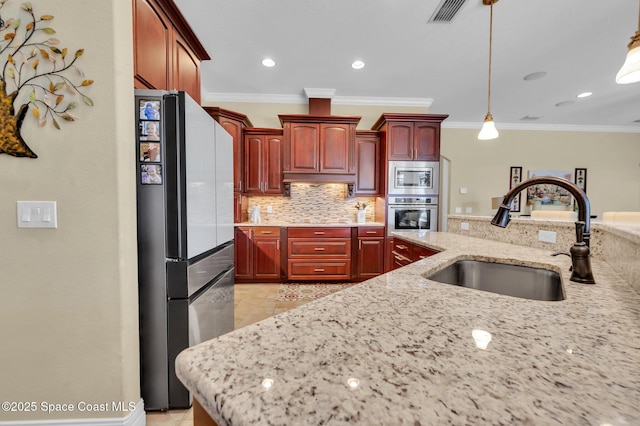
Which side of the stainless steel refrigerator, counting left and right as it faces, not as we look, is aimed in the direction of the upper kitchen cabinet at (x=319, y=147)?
left

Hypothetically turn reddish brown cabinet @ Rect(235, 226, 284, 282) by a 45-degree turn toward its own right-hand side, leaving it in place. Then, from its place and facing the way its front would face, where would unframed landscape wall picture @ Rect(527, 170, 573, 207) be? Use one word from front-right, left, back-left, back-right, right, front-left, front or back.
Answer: back-left

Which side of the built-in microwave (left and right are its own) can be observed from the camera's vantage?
front

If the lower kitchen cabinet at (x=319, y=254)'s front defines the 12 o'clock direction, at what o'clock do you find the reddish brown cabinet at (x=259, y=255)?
The reddish brown cabinet is roughly at 3 o'clock from the lower kitchen cabinet.

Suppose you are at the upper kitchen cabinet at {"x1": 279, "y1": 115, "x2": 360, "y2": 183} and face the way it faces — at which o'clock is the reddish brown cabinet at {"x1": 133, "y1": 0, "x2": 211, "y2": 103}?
The reddish brown cabinet is roughly at 1 o'clock from the upper kitchen cabinet.

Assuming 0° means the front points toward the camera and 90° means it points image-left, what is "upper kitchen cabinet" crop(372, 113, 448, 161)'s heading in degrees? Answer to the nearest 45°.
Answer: approximately 0°

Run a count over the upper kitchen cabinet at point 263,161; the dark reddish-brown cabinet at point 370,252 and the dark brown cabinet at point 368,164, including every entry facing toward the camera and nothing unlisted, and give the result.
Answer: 3

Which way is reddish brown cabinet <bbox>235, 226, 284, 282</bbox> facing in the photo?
toward the camera

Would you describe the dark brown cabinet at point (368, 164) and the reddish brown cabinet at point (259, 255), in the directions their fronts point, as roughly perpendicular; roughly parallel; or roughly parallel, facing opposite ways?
roughly parallel

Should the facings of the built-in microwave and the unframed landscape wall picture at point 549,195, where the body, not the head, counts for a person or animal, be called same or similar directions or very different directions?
same or similar directions

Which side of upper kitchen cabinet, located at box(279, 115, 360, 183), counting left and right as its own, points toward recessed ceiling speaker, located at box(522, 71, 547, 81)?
left

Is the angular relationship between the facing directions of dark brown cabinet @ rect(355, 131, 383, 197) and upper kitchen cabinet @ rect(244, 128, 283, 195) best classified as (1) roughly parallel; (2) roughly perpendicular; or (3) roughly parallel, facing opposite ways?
roughly parallel

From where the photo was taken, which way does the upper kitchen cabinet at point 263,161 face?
toward the camera
